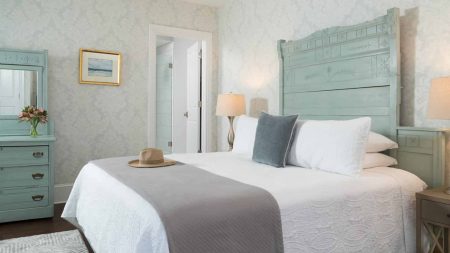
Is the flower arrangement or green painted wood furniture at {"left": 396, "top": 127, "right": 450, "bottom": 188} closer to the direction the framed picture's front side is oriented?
the green painted wood furniture

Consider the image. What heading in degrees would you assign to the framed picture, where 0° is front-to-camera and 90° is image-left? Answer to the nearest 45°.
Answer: approximately 315°

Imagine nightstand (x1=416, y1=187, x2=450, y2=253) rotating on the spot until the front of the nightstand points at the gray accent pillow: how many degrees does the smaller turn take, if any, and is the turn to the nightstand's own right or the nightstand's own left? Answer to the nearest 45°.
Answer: approximately 45° to the nightstand's own right

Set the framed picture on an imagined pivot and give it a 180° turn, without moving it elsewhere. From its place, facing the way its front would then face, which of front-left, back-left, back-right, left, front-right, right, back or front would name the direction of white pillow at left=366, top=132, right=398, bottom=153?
back

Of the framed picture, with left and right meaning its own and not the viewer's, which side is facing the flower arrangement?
right

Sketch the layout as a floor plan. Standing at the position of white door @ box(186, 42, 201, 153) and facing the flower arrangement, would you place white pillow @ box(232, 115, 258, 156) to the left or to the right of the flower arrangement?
left

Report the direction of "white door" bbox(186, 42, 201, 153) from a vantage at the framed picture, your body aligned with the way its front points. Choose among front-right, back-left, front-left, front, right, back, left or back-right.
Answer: left

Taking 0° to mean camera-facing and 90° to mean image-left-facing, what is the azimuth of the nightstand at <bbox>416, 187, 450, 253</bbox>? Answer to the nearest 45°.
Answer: approximately 45°

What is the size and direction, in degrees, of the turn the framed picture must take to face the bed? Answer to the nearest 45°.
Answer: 0° — it already faces it

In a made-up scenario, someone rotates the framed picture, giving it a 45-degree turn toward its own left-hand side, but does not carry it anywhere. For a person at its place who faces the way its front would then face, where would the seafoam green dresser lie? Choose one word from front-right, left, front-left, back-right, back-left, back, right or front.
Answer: back-right

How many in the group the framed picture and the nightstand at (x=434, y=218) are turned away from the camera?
0

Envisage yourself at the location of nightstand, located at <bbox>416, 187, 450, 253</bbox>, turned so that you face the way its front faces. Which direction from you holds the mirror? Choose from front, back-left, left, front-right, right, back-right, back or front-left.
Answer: front-right
